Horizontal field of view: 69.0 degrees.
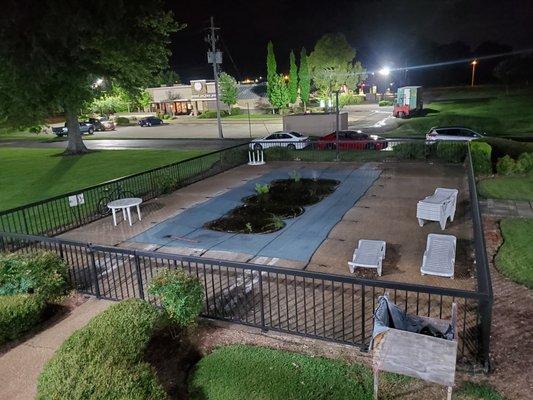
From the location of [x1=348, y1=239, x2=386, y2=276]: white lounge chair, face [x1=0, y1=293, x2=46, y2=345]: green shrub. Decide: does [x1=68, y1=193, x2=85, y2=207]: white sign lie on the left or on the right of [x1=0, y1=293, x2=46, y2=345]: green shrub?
right

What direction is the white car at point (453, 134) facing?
to the viewer's right

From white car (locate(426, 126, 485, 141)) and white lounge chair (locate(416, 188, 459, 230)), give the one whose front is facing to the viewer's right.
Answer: the white car

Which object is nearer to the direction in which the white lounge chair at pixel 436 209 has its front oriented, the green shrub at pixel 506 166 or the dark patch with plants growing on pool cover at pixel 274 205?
the dark patch with plants growing on pool cover

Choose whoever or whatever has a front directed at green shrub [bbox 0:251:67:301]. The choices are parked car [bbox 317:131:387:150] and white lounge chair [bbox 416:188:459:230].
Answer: the white lounge chair

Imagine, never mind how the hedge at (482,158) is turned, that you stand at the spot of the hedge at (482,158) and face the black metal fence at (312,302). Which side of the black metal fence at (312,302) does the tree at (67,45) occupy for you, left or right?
right

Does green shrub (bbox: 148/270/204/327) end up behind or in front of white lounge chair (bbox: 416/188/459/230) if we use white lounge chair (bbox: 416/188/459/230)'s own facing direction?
in front

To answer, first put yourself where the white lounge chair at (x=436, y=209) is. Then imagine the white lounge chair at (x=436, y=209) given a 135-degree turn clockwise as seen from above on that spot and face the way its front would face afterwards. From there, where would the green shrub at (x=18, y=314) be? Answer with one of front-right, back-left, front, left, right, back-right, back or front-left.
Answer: back-left
